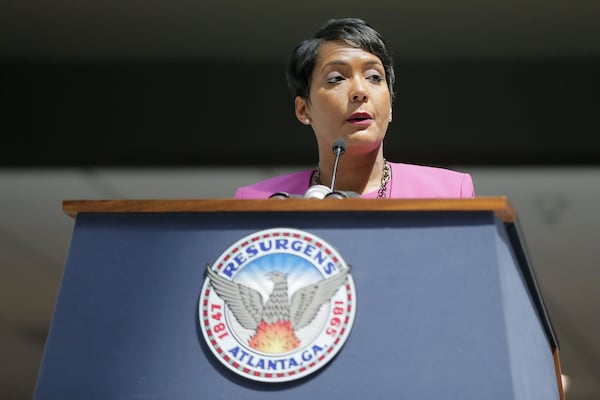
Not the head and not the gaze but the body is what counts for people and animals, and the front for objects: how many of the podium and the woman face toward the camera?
2

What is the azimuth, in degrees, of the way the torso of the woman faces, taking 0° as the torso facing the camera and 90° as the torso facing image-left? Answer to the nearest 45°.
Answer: approximately 0°

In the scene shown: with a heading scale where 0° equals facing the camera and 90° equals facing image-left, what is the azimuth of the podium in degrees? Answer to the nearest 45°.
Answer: approximately 0°
